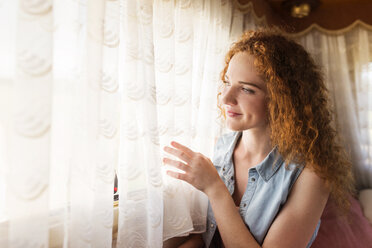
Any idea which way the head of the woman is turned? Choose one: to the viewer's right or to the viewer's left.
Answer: to the viewer's left

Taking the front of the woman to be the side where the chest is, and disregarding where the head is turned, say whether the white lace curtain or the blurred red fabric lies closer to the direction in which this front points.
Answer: the white lace curtain

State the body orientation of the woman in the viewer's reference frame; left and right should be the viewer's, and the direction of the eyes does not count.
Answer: facing the viewer and to the left of the viewer

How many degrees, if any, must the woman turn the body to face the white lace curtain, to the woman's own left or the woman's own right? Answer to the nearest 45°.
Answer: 0° — they already face it

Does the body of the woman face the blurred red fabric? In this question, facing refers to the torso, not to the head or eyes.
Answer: no
